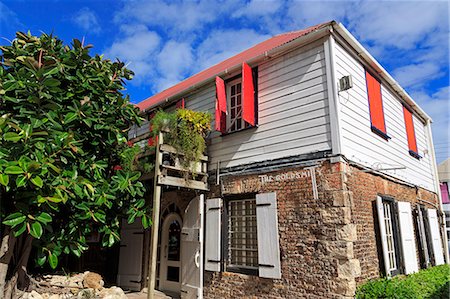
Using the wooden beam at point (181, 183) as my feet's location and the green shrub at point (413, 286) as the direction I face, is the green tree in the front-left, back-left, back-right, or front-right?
back-right

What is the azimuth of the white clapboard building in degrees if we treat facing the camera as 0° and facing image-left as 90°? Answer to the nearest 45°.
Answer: approximately 45°

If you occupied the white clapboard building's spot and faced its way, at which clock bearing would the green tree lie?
The green tree is roughly at 1 o'clock from the white clapboard building.

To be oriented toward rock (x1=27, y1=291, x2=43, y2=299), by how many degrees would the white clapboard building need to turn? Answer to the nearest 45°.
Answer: approximately 45° to its right
